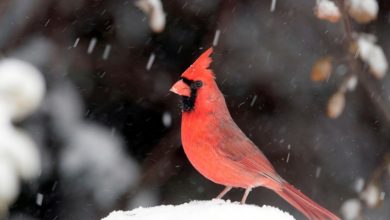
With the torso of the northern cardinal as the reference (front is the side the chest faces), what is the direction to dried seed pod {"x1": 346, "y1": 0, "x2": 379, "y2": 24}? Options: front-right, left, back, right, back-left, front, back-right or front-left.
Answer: back-right

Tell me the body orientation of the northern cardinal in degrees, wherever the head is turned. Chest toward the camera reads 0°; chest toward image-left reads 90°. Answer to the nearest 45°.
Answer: approximately 90°

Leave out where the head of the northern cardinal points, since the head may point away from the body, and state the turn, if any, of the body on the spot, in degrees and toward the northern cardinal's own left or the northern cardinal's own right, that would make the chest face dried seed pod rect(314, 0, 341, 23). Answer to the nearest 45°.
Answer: approximately 135° to the northern cardinal's own right
